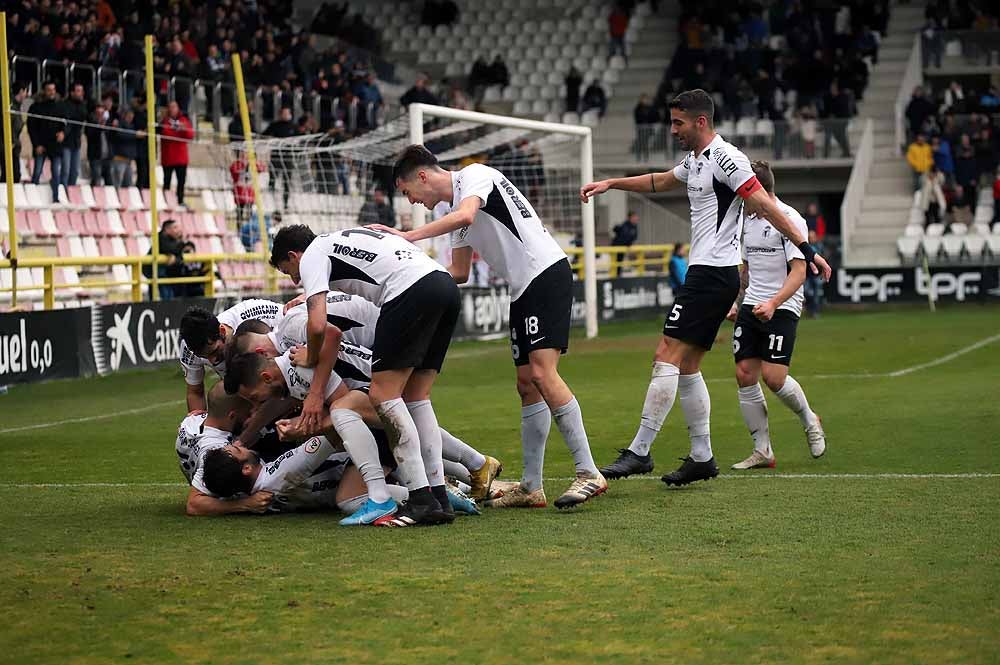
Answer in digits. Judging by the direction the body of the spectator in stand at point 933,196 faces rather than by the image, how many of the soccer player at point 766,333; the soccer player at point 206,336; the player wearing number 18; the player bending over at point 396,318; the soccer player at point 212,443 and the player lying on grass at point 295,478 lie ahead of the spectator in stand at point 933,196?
6

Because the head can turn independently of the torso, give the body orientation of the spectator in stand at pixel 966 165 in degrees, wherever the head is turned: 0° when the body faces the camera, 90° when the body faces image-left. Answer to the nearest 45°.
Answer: approximately 0°

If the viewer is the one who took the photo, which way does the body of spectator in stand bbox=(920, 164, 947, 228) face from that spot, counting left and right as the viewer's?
facing the viewer

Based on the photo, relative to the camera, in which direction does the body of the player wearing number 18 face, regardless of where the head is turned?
to the viewer's left

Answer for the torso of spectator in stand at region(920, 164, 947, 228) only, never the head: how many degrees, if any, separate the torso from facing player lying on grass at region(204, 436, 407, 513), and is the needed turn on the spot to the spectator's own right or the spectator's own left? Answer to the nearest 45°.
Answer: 0° — they already face them

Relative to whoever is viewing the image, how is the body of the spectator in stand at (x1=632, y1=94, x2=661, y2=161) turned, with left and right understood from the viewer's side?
facing the viewer and to the left of the viewer

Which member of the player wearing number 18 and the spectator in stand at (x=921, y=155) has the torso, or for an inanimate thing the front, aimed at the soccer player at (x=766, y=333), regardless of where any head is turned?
the spectator in stand

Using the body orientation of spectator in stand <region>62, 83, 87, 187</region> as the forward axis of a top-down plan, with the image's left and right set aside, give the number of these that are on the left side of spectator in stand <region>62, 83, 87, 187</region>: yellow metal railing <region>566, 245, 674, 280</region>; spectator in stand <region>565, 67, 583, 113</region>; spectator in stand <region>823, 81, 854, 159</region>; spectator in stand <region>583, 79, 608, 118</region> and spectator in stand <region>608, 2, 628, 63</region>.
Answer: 5

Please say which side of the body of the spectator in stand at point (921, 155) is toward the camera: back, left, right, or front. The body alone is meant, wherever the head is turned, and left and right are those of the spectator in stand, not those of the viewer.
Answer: front

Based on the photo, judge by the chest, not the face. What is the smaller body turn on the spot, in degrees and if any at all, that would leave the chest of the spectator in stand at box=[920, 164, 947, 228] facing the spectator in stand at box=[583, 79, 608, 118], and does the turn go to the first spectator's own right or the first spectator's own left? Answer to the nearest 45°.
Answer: approximately 90° to the first spectator's own right

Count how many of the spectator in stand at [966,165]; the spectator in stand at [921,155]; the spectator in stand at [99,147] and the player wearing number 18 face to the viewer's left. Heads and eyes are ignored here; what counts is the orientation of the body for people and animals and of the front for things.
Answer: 1

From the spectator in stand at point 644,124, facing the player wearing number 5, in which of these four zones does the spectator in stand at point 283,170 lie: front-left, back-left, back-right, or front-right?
front-right

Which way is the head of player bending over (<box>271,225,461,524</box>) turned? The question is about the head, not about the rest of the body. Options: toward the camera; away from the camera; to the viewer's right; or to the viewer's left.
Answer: to the viewer's left
